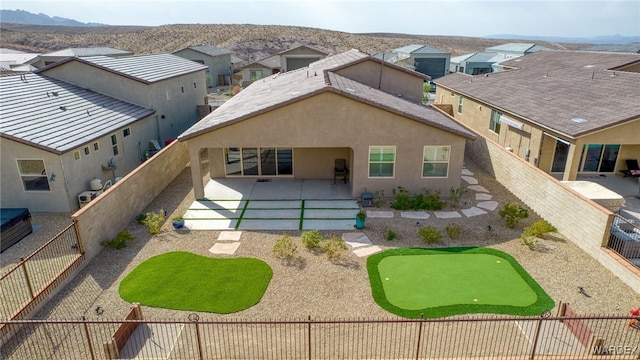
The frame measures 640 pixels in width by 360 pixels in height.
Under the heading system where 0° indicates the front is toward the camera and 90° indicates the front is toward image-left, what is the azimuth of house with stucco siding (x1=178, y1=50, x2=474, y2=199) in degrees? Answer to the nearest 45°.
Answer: approximately 180°

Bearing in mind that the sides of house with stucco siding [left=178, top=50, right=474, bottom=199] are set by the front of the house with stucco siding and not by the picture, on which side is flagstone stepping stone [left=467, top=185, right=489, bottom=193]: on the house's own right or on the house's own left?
on the house's own right

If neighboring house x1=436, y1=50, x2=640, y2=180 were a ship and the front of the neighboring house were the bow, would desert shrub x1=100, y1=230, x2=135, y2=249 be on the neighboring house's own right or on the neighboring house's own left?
on the neighboring house's own left

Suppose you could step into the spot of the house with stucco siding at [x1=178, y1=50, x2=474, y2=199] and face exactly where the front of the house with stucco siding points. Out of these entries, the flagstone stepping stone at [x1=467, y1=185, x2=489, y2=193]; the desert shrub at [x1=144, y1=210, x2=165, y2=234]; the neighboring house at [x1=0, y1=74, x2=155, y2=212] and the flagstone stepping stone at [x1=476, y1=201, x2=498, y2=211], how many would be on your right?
2

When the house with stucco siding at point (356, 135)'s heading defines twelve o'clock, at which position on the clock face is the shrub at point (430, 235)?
The shrub is roughly at 5 o'clock from the house with stucco siding.

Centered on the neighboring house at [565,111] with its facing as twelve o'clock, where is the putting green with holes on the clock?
The putting green with holes is roughly at 8 o'clock from the neighboring house.

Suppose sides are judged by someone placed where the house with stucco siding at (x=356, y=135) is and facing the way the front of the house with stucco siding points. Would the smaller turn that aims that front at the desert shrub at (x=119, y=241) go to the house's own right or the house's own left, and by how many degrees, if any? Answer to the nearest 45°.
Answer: approximately 135° to the house's own left

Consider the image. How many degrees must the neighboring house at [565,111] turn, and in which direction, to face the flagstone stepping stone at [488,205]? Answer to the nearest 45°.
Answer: approximately 135° to its left

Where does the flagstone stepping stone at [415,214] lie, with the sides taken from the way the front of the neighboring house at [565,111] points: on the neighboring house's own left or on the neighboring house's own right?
on the neighboring house's own left

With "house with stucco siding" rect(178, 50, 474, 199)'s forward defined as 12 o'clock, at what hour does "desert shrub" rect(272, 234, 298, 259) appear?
The desert shrub is roughly at 7 o'clock from the house with stucco siding.

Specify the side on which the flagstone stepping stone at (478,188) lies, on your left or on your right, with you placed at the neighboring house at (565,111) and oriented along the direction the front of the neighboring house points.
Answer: on your left
